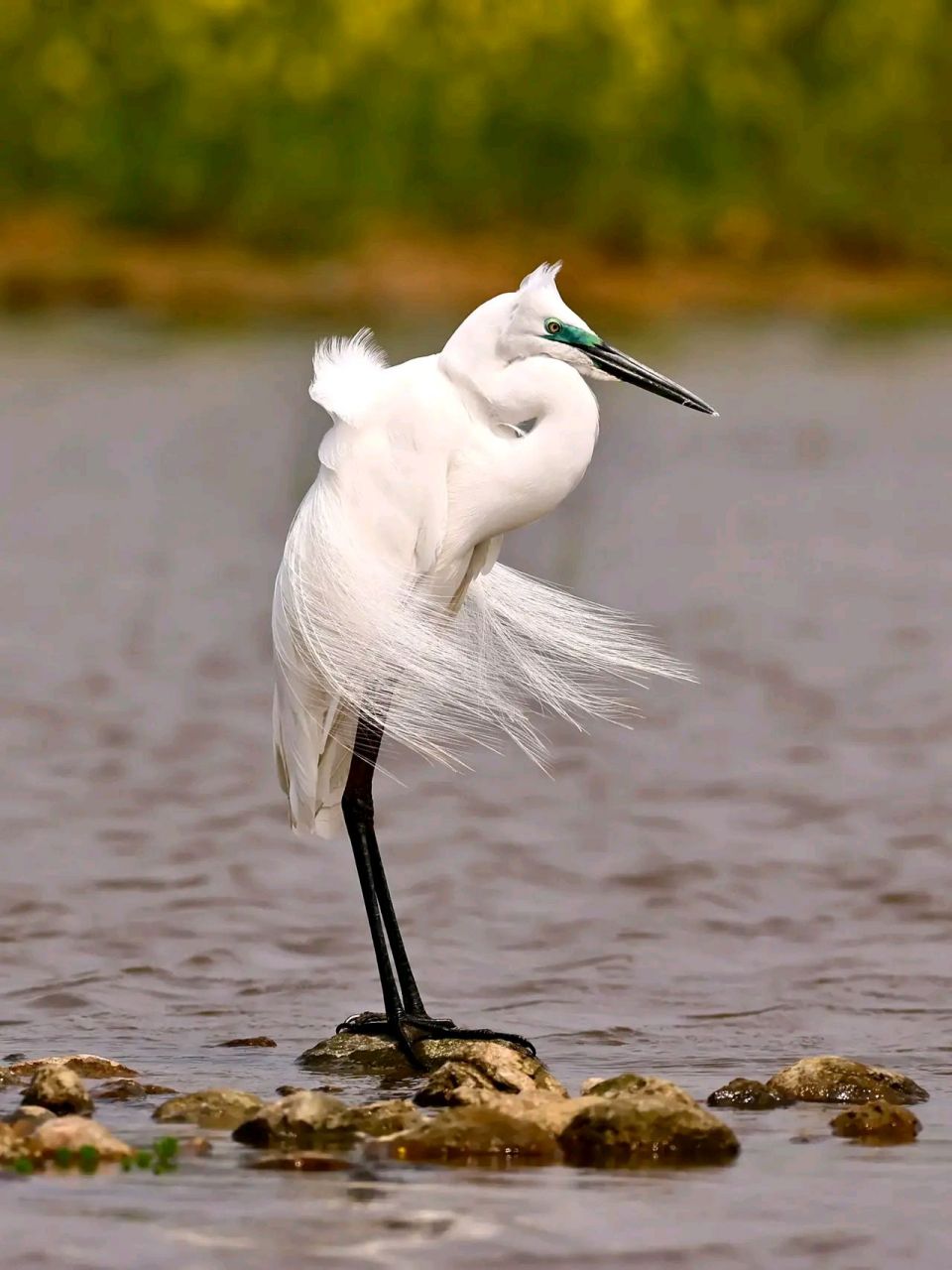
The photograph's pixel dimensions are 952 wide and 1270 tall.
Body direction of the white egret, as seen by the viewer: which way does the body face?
to the viewer's right
